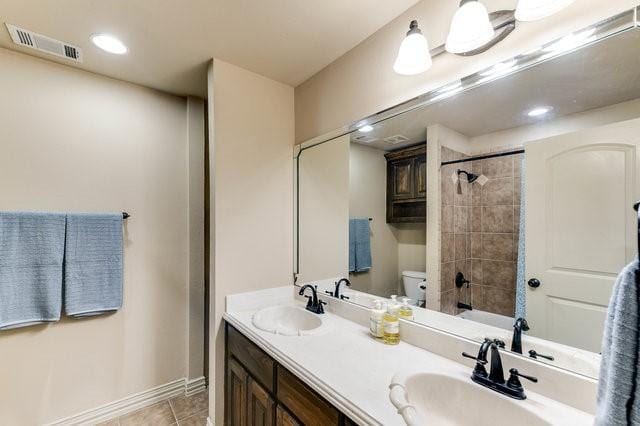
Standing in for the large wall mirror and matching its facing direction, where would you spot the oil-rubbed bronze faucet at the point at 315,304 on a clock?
The oil-rubbed bronze faucet is roughly at 2 o'clock from the large wall mirror.

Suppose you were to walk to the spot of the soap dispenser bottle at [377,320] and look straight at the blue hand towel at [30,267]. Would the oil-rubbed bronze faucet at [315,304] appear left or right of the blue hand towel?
right

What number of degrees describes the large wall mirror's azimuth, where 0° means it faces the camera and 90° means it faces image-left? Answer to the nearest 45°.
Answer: approximately 45°

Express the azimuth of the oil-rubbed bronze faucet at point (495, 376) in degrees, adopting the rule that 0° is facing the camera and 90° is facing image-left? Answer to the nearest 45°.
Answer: approximately 45°

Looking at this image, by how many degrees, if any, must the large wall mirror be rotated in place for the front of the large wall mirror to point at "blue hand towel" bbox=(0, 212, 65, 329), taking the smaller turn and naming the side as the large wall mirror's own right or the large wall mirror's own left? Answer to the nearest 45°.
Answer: approximately 45° to the large wall mirror's own right
